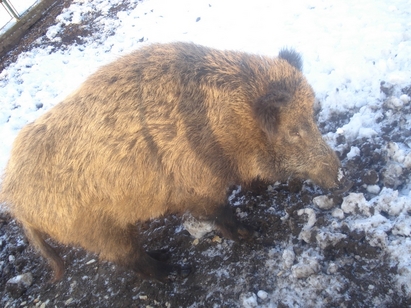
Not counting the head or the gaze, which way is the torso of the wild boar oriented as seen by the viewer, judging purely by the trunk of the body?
to the viewer's right
